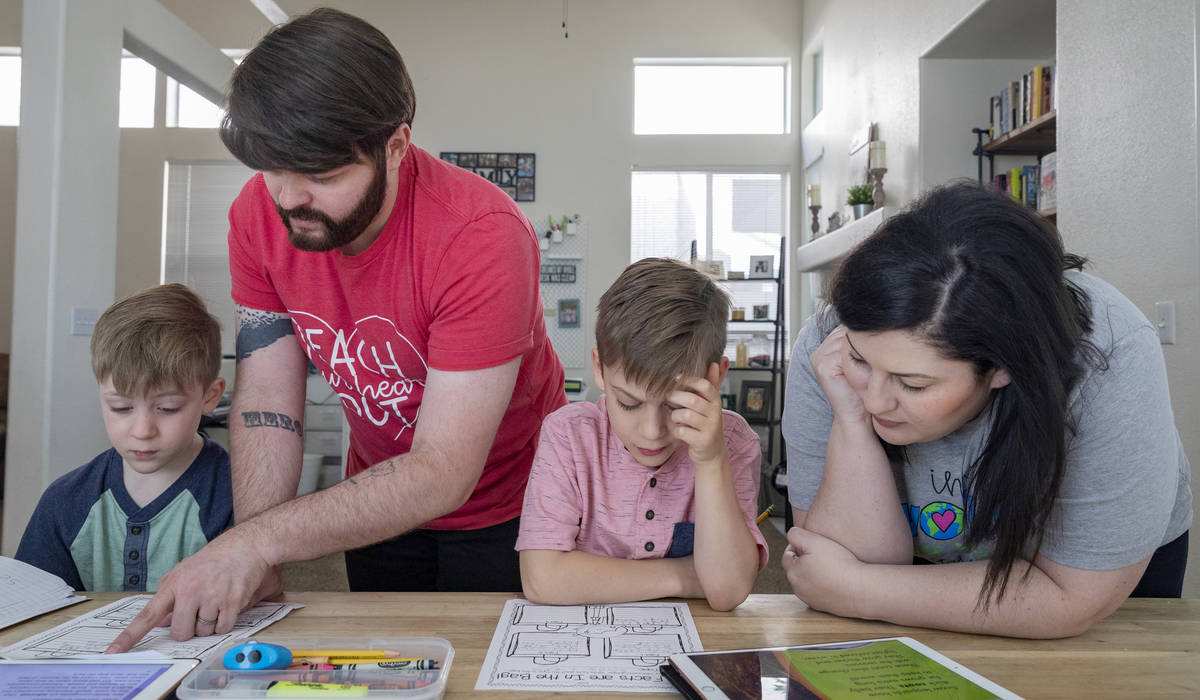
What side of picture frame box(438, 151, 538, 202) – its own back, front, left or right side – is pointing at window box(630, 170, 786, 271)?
left

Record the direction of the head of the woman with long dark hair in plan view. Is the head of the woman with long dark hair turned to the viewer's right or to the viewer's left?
to the viewer's left

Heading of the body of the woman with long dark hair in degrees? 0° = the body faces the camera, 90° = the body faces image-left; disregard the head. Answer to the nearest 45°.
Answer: approximately 45°

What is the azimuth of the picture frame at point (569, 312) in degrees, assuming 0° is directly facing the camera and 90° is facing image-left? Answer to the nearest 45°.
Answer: approximately 0°
